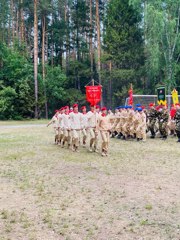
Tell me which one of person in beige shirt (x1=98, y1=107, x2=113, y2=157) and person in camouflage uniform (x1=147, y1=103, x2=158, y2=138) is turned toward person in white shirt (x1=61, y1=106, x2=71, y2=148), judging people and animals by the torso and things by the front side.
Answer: the person in camouflage uniform

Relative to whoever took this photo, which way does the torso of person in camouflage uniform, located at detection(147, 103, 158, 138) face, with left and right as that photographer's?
facing the viewer and to the left of the viewer

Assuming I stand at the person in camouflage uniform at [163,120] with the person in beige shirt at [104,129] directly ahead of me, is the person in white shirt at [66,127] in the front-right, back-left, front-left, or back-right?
front-right

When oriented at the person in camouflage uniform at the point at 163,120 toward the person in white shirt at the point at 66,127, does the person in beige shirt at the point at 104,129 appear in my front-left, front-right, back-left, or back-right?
front-left

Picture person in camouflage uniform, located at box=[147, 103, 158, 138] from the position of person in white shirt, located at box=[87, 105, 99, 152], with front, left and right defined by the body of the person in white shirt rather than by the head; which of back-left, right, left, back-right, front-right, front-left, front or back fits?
back-left

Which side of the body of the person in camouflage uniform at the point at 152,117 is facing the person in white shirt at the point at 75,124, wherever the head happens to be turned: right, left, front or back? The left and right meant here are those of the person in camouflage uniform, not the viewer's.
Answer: front

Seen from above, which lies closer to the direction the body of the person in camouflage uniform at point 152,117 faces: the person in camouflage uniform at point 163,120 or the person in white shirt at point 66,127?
the person in white shirt

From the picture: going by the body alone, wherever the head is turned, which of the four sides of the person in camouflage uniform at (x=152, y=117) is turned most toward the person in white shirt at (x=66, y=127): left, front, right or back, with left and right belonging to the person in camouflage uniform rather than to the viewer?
front

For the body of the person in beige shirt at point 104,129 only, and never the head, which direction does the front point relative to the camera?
toward the camera

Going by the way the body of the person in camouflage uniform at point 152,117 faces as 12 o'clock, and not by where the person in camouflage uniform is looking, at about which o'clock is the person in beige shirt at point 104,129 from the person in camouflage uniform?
The person in beige shirt is roughly at 11 o'clock from the person in camouflage uniform.

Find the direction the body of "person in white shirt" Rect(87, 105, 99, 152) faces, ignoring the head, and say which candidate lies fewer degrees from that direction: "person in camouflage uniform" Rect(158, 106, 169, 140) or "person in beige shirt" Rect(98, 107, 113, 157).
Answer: the person in beige shirt

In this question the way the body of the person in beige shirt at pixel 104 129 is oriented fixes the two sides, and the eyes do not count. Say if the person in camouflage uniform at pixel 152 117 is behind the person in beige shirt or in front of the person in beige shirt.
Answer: behind
